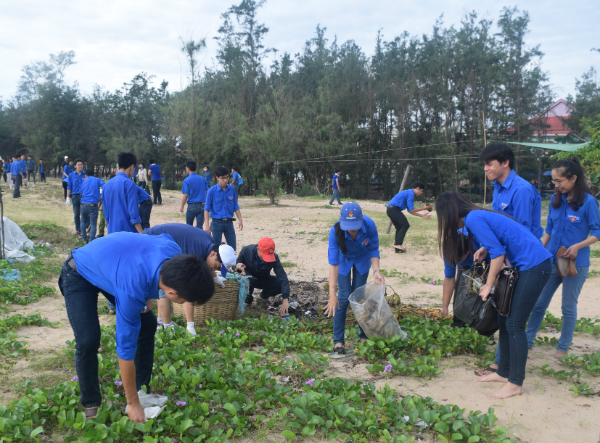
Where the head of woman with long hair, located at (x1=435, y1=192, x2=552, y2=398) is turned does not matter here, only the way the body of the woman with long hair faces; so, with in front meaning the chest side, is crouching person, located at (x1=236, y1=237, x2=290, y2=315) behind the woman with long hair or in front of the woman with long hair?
in front

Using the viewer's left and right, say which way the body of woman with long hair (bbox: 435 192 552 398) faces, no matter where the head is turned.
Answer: facing to the left of the viewer

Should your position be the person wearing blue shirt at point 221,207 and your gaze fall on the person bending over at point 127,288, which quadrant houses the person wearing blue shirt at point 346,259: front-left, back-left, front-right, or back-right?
front-left

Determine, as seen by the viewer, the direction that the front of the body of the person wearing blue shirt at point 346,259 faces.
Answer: toward the camera

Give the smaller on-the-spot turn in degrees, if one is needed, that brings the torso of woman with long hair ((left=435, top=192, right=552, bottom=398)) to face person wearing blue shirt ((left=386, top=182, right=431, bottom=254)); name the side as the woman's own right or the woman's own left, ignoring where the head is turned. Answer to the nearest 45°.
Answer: approximately 90° to the woman's own right

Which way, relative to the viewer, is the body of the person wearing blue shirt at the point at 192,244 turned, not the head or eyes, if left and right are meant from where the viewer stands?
facing to the right of the viewer

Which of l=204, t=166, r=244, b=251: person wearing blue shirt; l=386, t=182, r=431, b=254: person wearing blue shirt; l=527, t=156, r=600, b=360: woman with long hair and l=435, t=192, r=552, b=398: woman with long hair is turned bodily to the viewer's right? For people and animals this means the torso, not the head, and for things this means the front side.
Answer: l=386, t=182, r=431, b=254: person wearing blue shirt

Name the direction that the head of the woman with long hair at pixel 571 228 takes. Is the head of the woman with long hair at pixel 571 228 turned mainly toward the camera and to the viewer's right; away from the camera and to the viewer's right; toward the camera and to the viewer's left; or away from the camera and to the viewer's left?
toward the camera and to the viewer's left

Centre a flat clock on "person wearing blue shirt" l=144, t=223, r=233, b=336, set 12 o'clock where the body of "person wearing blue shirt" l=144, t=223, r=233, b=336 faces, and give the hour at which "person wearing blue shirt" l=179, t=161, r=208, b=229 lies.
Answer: "person wearing blue shirt" l=179, t=161, r=208, b=229 is roughly at 9 o'clock from "person wearing blue shirt" l=144, t=223, r=233, b=336.

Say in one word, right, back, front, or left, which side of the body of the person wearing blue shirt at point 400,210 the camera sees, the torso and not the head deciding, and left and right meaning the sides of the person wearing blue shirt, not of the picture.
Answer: right

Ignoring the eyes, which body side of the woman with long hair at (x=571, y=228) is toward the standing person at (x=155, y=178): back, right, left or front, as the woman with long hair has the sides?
right

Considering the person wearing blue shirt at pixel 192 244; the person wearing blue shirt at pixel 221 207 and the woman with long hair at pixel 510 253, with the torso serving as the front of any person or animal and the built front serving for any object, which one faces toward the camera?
the person wearing blue shirt at pixel 221 207

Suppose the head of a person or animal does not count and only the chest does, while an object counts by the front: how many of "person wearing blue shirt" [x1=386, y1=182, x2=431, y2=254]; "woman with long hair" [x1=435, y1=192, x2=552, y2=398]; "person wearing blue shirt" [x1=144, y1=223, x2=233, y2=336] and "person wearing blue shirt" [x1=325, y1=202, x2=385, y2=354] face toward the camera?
1

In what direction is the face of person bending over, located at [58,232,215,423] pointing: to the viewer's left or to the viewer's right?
to the viewer's right

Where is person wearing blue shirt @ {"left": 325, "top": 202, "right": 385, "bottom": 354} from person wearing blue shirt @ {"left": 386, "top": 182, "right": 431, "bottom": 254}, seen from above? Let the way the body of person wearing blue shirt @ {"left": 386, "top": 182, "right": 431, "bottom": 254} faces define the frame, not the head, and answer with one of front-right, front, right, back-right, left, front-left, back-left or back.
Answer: right
